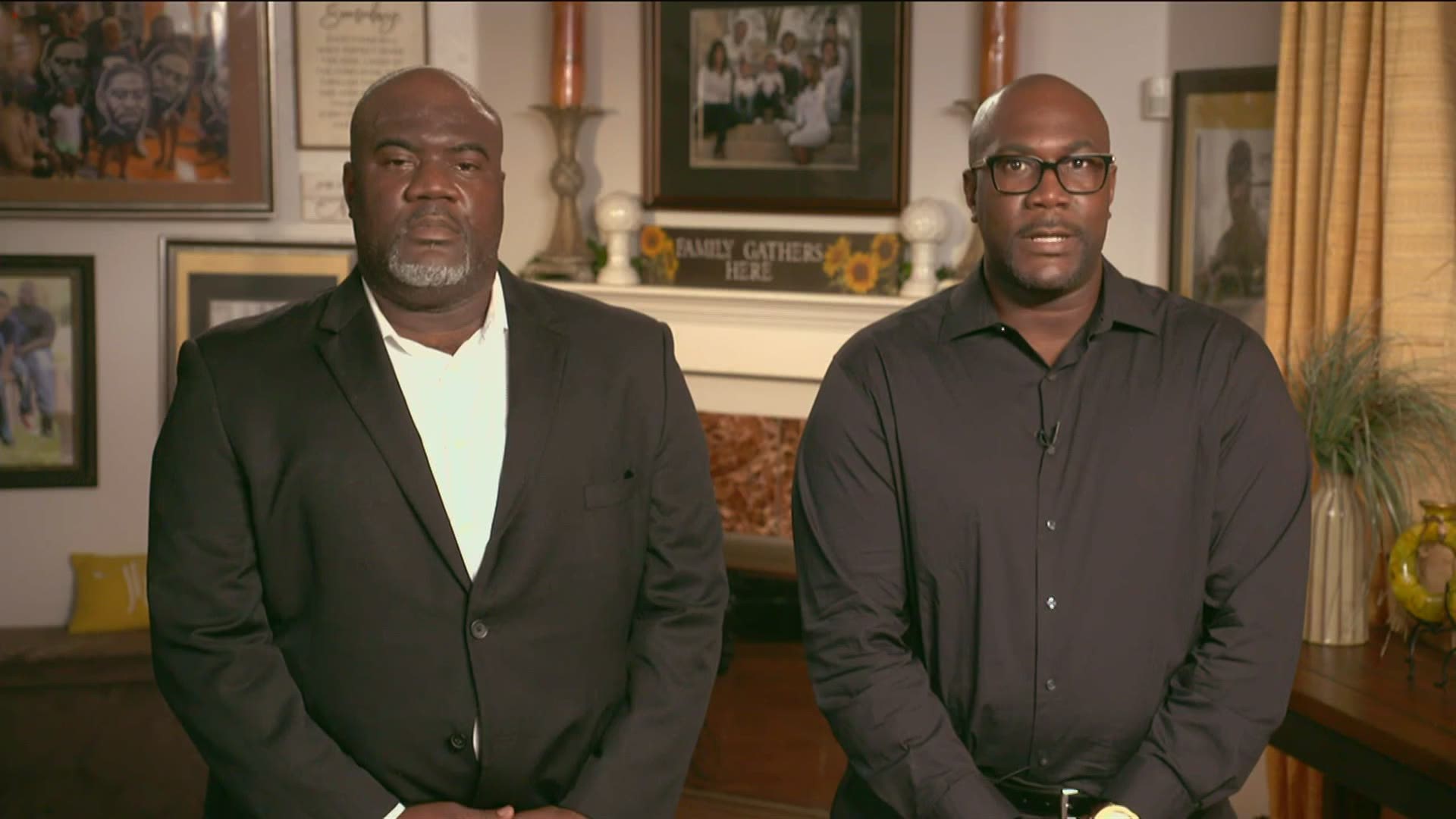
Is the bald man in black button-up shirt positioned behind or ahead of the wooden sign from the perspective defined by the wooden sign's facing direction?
ahead

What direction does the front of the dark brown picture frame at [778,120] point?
toward the camera

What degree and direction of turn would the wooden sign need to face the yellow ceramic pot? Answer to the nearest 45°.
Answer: approximately 45° to its right

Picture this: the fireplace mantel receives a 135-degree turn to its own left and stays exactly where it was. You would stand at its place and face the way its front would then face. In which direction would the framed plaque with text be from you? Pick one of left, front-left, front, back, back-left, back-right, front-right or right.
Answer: back

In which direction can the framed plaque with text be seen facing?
toward the camera

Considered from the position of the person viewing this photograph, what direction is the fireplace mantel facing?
facing the viewer

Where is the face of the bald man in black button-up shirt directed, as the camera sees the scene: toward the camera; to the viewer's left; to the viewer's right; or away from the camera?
toward the camera

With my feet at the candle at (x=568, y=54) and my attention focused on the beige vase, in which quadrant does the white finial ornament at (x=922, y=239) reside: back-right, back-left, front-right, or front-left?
front-left

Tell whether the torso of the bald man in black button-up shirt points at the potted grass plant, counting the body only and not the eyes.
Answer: no

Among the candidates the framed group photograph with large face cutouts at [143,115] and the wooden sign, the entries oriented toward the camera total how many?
2

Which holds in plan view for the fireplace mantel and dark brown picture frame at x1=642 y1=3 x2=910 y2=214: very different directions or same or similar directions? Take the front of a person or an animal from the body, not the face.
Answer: same or similar directions

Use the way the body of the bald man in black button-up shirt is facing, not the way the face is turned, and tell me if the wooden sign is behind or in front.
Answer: behind

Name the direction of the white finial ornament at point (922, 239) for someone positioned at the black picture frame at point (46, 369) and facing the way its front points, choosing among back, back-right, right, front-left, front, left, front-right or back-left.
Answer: left

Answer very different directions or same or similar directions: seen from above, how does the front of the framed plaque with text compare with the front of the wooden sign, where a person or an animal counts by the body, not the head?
same or similar directions

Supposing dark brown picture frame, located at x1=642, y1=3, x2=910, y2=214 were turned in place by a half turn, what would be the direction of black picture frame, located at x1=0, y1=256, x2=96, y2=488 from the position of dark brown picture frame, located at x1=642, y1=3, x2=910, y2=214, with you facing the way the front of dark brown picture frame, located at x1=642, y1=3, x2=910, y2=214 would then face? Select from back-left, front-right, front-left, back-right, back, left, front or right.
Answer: back-left
